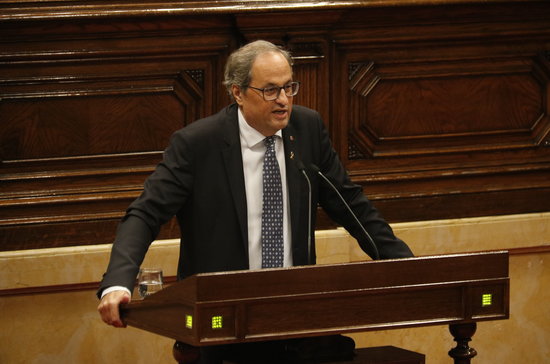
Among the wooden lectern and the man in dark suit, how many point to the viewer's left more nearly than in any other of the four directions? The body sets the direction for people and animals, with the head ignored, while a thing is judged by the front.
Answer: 0

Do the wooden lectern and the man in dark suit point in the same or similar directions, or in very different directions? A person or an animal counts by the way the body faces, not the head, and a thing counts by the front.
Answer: same or similar directions

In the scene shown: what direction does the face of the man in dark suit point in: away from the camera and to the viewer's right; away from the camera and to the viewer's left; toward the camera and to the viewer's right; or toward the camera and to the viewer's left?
toward the camera and to the viewer's right

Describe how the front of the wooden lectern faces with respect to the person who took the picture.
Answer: facing the viewer and to the right of the viewer

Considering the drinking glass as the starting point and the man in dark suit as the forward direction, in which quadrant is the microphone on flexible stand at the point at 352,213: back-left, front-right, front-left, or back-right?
front-right

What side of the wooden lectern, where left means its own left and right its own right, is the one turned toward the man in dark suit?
back
